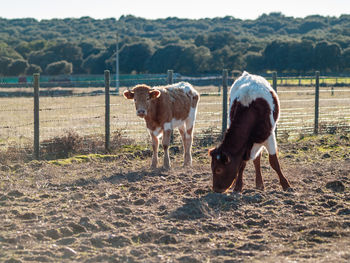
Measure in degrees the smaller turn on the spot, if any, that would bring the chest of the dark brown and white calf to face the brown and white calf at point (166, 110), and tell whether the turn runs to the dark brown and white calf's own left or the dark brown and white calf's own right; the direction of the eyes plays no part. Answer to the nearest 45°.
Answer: approximately 90° to the dark brown and white calf's own right

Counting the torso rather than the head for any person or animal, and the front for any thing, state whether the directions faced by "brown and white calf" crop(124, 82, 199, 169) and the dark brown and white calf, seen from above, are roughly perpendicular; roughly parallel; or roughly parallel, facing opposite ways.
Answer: roughly parallel

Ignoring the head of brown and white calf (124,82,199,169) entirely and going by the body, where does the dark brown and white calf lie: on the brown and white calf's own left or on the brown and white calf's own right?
on the brown and white calf's own left

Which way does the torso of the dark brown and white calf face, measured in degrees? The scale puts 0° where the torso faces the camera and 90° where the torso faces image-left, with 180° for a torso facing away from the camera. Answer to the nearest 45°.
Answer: approximately 45°

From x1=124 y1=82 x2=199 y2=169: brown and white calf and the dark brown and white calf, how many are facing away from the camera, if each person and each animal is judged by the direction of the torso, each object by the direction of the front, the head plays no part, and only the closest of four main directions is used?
0
